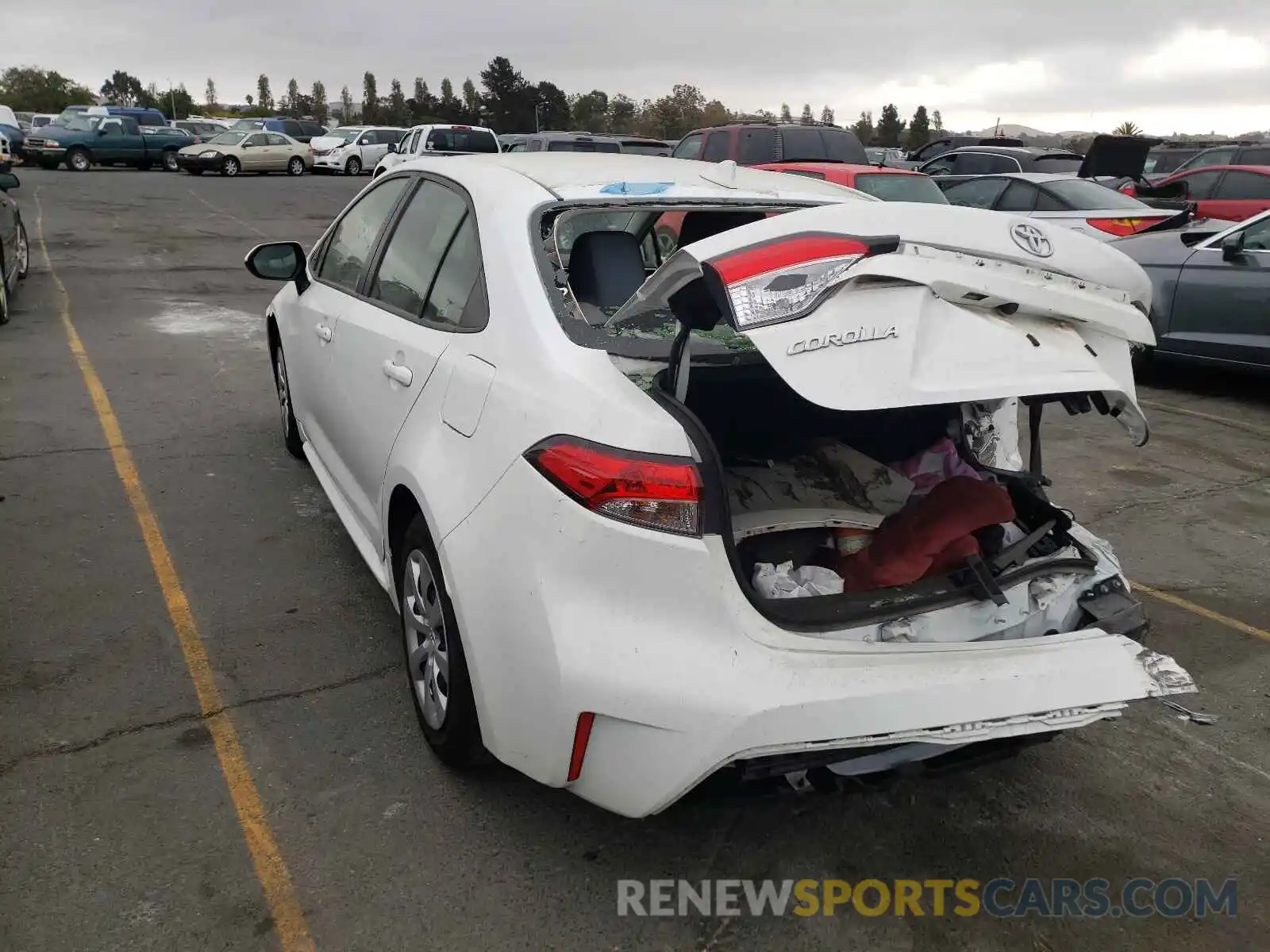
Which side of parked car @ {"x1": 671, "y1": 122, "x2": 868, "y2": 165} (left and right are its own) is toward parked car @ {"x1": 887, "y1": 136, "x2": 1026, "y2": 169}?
right

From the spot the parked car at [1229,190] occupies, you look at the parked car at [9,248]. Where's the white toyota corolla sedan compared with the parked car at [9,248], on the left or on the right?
left

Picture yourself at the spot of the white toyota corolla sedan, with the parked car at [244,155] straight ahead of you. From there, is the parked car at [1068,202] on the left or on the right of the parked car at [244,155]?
right

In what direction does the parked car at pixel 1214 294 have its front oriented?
to the viewer's left

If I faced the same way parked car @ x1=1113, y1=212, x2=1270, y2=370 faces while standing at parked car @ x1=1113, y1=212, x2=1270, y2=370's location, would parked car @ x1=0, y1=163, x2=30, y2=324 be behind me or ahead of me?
ahead

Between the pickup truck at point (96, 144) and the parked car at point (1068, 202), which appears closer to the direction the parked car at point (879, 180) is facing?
the pickup truck

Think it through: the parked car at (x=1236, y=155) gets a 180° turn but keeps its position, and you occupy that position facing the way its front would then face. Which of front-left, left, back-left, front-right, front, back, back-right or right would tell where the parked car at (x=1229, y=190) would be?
right

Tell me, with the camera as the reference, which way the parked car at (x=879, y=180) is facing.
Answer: facing away from the viewer and to the left of the viewer

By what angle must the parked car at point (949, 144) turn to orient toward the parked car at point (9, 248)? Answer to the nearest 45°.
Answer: approximately 90° to its left

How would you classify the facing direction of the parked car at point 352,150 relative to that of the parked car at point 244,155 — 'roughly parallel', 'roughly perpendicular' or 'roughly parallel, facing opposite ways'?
roughly parallel

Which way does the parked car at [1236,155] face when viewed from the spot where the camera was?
facing to the left of the viewer
